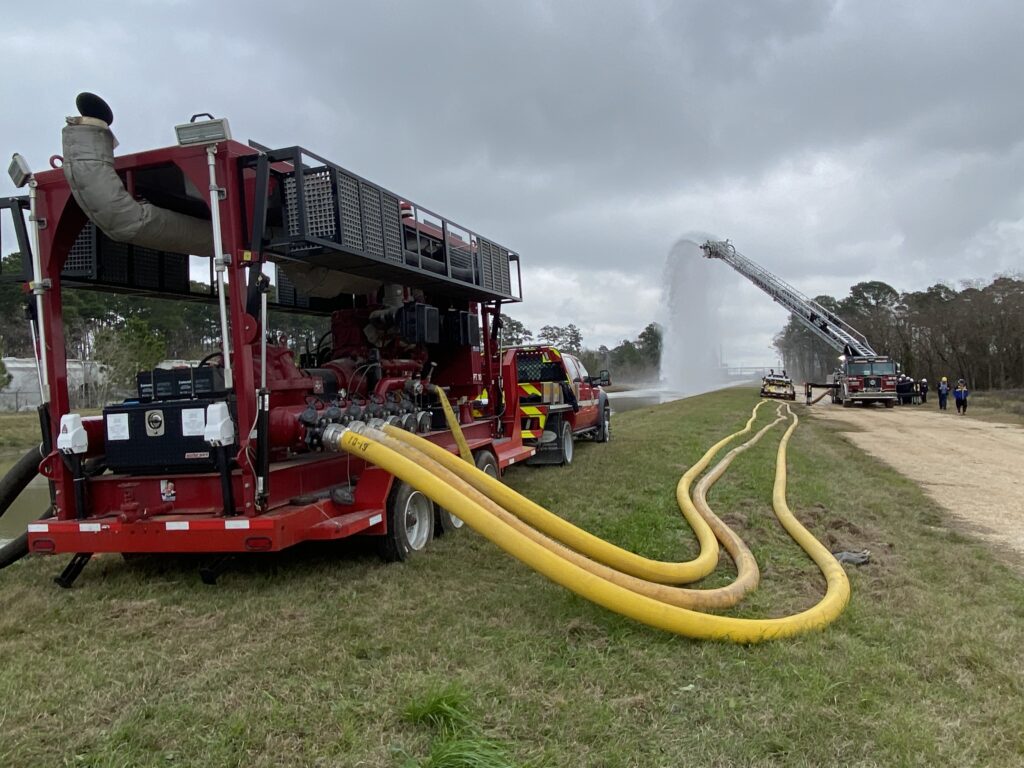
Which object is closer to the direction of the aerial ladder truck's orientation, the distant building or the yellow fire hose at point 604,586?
the yellow fire hose

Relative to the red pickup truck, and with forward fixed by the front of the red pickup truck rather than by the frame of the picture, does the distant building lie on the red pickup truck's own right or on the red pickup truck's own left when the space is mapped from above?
on the red pickup truck's own left

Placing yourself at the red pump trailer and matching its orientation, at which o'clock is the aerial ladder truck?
The aerial ladder truck is roughly at 12 o'clock from the red pump trailer.

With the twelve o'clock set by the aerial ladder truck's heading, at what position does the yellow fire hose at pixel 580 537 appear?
The yellow fire hose is roughly at 12 o'clock from the aerial ladder truck.

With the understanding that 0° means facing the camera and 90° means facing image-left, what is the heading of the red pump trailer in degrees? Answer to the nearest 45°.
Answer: approximately 225°

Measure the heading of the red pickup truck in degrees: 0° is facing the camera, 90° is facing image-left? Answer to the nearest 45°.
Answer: approximately 225°

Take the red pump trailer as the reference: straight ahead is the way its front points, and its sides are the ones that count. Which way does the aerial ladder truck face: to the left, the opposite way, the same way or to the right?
the opposite way

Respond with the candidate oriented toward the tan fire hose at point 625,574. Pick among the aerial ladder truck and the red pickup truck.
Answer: the aerial ladder truck

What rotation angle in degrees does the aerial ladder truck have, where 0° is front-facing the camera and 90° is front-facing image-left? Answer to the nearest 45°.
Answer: approximately 0°

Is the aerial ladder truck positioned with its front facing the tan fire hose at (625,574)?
yes
